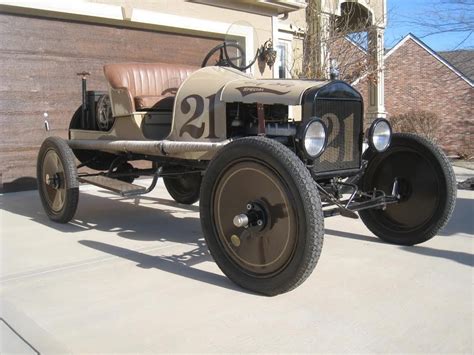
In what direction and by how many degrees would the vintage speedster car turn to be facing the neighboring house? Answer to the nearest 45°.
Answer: approximately 90° to its left

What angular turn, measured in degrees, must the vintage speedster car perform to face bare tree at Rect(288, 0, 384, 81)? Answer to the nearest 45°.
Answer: approximately 135° to its left

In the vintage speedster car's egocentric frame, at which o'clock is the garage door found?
The garage door is roughly at 6 o'clock from the vintage speedster car.

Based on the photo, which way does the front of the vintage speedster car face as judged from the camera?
facing the viewer and to the right of the viewer

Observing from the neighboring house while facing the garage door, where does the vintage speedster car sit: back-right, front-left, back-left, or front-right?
front-left

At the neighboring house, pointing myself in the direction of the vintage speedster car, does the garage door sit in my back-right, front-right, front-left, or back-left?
front-right

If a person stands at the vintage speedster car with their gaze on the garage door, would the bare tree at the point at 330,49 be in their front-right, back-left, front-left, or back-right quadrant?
front-right

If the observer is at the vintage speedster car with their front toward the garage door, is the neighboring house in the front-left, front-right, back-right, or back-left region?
front-right
